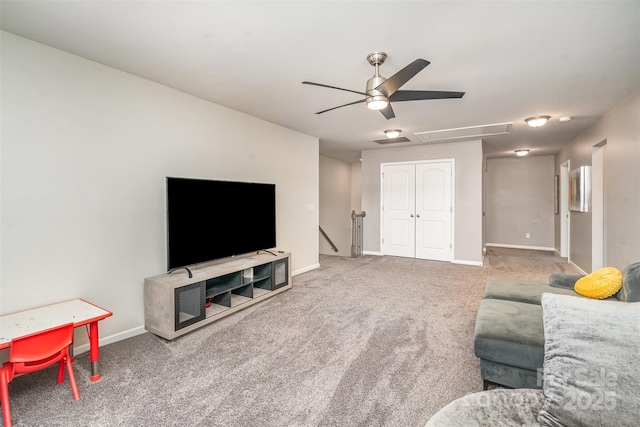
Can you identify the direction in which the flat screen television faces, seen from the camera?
facing the viewer and to the right of the viewer

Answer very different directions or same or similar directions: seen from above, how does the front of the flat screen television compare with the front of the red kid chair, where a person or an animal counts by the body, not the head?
very different directions

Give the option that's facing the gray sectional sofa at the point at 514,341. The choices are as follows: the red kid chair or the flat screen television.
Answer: the flat screen television

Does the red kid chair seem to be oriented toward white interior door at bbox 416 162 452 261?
no

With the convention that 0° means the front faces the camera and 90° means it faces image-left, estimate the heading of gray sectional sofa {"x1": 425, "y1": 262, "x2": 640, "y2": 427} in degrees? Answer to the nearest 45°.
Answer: approximately 90°

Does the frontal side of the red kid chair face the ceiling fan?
no

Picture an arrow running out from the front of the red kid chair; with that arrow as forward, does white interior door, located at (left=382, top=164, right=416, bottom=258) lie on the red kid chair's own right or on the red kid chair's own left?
on the red kid chair's own right

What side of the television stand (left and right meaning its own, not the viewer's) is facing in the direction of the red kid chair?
right

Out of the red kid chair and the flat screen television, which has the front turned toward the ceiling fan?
the flat screen television

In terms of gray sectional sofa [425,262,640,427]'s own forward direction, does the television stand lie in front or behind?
in front

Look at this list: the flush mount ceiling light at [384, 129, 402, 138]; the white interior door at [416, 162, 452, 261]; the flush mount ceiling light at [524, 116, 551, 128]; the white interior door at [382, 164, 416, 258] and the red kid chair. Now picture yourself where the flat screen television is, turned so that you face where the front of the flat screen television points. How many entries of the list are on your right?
1

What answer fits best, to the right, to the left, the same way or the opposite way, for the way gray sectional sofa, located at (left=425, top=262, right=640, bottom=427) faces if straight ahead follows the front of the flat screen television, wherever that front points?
the opposite way

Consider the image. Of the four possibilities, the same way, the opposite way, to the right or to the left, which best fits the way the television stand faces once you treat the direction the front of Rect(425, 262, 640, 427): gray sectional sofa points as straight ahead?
the opposite way

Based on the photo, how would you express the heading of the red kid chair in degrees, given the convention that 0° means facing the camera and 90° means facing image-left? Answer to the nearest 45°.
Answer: approximately 135°

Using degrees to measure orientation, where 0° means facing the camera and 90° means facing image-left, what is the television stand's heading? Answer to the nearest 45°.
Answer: approximately 315°

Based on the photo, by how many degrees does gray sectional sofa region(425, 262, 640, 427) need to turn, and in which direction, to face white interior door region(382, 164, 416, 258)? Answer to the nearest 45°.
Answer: approximately 45° to its right

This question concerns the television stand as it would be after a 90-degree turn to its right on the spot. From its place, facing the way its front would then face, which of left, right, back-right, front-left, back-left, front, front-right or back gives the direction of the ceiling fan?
left
